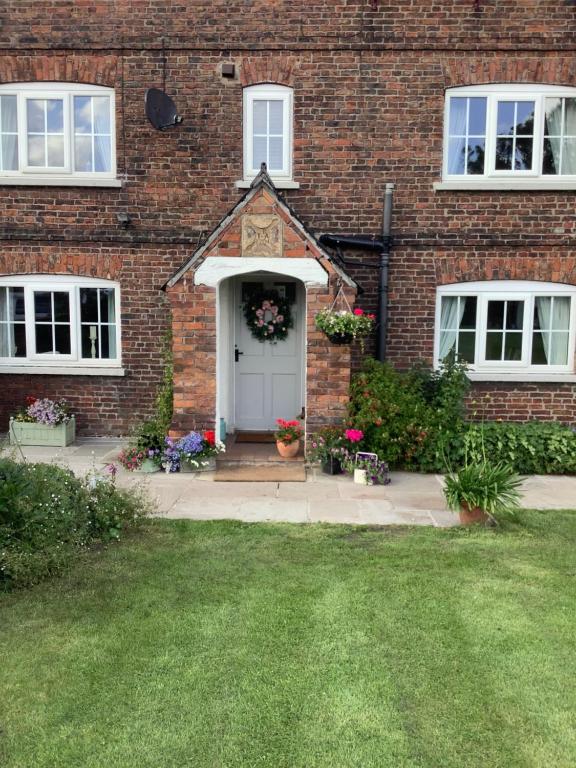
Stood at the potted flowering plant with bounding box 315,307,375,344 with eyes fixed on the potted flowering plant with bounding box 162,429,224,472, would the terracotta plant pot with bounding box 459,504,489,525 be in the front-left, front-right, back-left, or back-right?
back-left

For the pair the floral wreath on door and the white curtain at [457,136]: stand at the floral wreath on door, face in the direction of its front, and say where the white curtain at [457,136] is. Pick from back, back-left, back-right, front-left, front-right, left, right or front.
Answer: left

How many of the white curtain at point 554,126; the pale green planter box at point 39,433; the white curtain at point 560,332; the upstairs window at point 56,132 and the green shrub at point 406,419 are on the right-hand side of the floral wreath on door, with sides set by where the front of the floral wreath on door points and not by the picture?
2

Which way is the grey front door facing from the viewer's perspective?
toward the camera

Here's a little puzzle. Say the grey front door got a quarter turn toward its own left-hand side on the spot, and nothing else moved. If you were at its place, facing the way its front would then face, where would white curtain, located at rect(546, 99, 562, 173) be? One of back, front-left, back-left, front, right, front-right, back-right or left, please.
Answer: front

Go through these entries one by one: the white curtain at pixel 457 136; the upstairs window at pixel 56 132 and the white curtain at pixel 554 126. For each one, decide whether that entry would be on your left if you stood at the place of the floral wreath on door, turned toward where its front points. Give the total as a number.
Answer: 2

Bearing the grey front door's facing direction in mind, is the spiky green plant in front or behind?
in front

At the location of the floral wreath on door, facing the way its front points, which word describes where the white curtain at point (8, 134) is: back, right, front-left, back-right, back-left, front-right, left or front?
right

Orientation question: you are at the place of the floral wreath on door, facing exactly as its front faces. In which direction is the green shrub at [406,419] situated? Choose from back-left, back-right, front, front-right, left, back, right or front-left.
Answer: front-left

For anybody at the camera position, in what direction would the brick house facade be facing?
facing the viewer

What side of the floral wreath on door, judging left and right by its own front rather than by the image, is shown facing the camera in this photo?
front
